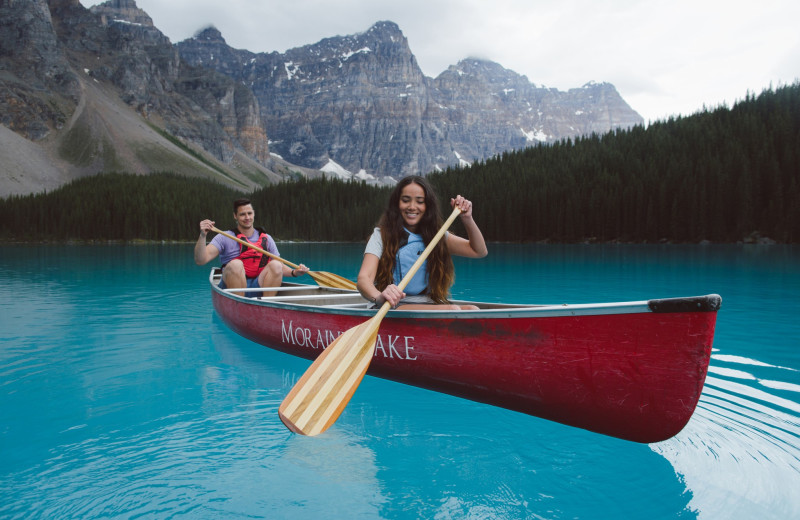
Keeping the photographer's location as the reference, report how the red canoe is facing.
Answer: facing the viewer and to the right of the viewer

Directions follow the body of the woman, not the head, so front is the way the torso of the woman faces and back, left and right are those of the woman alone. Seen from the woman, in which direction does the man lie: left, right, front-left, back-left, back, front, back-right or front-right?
back-right

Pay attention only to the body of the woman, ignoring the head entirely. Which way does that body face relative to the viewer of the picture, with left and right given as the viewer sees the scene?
facing the viewer
